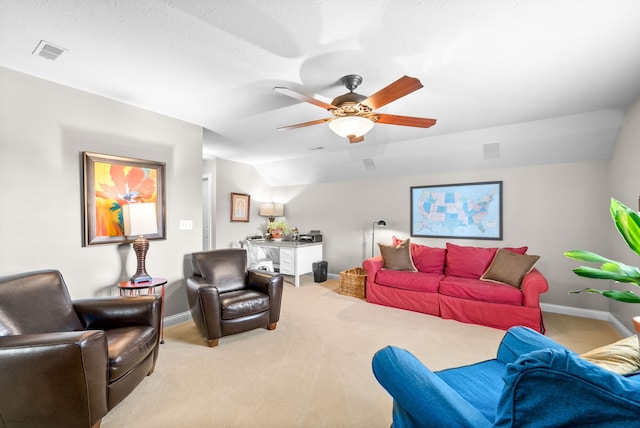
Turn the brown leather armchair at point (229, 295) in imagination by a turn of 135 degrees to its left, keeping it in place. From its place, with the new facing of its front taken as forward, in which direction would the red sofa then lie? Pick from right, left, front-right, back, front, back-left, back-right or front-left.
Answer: right

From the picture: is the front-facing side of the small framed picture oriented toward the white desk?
yes

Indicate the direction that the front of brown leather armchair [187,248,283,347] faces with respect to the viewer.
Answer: facing the viewer and to the right of the viewer

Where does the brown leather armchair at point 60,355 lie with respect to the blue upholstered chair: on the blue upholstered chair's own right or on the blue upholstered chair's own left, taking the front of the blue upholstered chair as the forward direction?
on the blue upholstered chair's own left

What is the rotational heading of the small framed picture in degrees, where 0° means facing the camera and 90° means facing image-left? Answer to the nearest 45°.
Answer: approximately 315°

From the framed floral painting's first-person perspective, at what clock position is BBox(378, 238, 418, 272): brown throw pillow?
The brown throw pillow is roughly at 11 o'clock from the framed floral painting.

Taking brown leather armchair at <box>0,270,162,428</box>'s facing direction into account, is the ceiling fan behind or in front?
in front

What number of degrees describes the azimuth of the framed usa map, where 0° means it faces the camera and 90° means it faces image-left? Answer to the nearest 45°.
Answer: approximately 45°

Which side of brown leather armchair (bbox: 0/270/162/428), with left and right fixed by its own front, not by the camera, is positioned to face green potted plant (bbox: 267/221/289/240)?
left

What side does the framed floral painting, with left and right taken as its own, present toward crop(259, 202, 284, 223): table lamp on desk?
left

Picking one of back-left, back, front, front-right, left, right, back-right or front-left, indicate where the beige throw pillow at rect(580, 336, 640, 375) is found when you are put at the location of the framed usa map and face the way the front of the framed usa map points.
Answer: front-left

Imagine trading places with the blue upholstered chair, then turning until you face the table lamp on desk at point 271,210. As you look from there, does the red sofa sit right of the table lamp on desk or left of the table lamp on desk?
right

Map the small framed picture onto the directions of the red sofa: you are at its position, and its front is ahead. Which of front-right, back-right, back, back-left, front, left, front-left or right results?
front-right

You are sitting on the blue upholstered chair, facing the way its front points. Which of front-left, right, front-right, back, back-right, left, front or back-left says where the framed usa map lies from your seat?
front-right
